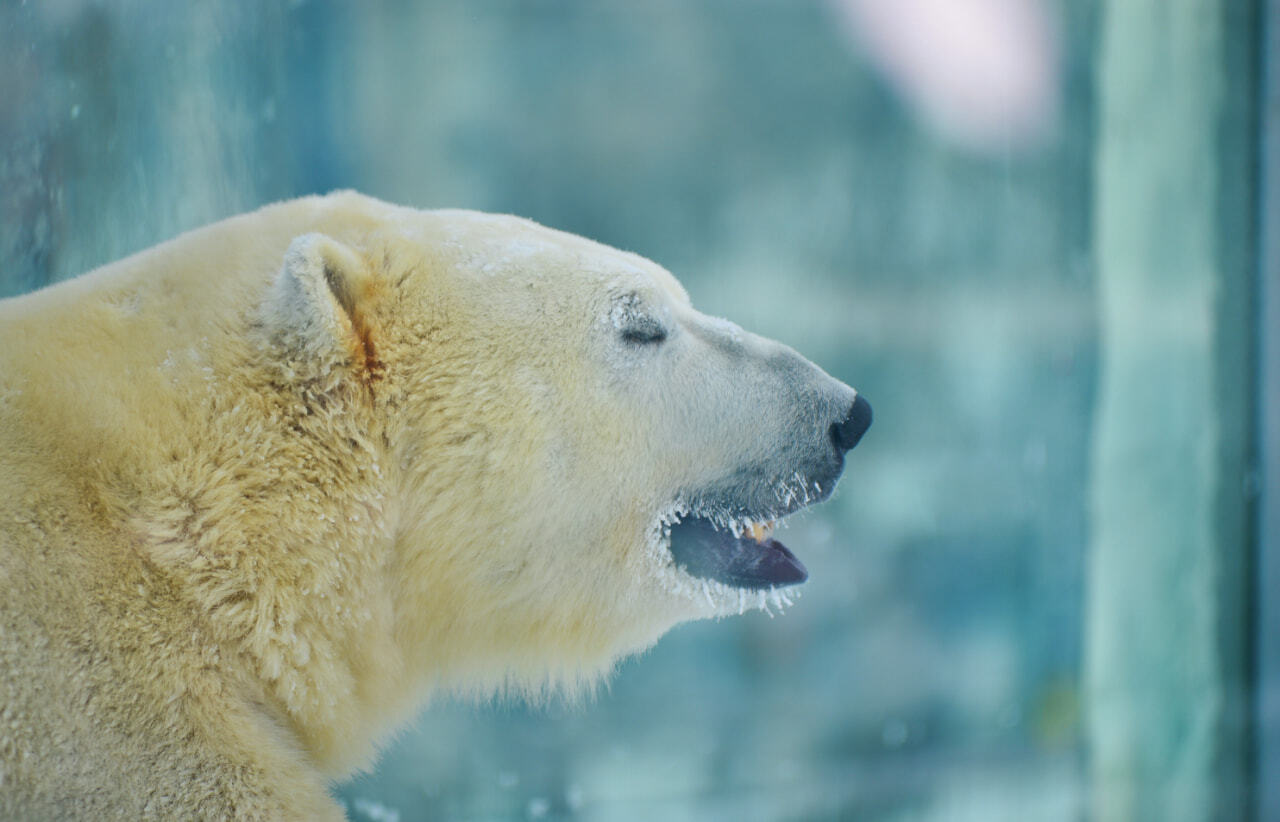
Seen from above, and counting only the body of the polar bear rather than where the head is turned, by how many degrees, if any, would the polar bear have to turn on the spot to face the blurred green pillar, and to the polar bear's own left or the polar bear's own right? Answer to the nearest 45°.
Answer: approximately 45° to the polar bear's own left

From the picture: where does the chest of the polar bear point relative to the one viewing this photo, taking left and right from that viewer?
facing to the right of the viewer
